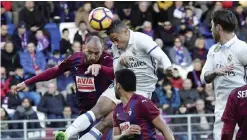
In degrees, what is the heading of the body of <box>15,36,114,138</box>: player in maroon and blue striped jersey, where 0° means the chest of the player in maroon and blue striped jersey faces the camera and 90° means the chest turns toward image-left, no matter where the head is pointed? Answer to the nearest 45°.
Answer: approximately 0°

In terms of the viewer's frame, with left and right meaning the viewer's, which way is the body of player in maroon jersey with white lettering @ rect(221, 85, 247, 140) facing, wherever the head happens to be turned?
facing away from the viewer

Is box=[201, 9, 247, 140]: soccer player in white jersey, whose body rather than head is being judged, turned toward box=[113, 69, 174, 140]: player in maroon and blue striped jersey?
no

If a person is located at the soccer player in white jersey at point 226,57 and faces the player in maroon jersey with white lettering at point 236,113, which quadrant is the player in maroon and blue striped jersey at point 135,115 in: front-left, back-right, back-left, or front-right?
front-right

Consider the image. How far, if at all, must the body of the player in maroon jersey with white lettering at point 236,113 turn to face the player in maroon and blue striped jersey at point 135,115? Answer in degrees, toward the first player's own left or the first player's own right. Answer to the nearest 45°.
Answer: approximately 90° to the first player's own left

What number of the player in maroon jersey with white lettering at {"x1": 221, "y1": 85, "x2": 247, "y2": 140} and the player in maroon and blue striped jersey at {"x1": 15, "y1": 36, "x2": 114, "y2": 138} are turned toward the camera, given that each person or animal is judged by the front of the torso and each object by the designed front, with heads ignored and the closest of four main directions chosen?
1

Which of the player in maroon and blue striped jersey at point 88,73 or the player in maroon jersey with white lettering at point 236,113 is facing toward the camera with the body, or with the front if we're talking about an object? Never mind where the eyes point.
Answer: the player in maroon and blue striped jersey at point 88,73

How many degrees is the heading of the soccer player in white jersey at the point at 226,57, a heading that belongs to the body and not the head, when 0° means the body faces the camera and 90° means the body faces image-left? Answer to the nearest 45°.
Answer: approximately 45°
